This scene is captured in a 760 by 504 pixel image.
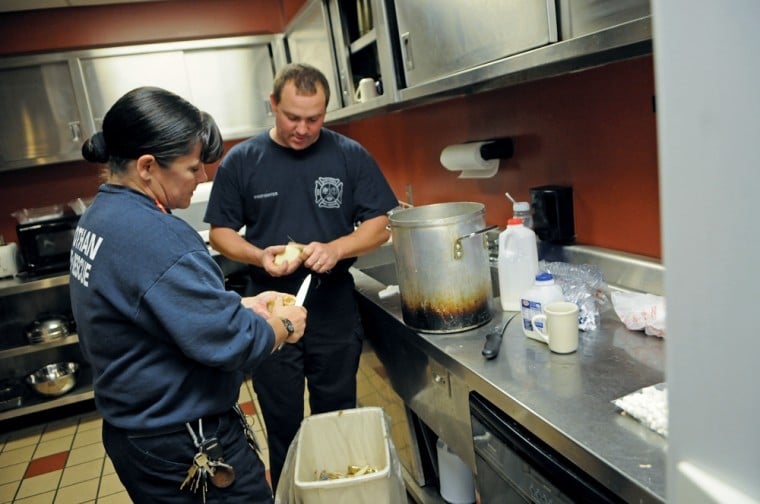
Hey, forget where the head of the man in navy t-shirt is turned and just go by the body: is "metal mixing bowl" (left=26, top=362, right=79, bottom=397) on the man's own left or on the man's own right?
on the man's own right

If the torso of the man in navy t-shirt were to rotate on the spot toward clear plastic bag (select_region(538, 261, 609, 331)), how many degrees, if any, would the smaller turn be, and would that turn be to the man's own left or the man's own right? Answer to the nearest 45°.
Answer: approximately 45° to the man's own left

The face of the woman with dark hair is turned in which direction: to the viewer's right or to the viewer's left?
to the viewer's right

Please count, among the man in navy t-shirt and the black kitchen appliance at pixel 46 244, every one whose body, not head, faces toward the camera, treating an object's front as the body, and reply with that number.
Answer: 2

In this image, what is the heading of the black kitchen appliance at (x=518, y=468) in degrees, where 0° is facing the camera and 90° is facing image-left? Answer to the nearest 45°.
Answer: approximately 45°

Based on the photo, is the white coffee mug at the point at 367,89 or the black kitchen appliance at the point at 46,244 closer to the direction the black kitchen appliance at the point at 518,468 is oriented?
the black kitchen appliance

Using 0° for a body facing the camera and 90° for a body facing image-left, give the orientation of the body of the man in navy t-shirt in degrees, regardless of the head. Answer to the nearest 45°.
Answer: approximately 0°

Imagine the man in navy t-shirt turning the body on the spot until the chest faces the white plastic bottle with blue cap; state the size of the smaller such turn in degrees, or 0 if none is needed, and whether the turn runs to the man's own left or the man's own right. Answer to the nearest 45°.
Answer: approximately 45° to the man's own left

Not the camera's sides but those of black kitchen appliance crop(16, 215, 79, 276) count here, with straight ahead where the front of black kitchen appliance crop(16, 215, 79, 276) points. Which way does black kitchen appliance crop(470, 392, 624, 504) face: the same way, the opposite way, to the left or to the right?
to the right

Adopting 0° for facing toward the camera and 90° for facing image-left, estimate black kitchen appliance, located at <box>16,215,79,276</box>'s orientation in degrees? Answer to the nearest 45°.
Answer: approximately 0°

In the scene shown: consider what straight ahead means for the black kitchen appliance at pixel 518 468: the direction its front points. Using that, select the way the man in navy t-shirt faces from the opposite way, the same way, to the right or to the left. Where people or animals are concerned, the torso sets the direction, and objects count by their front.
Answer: to the left
